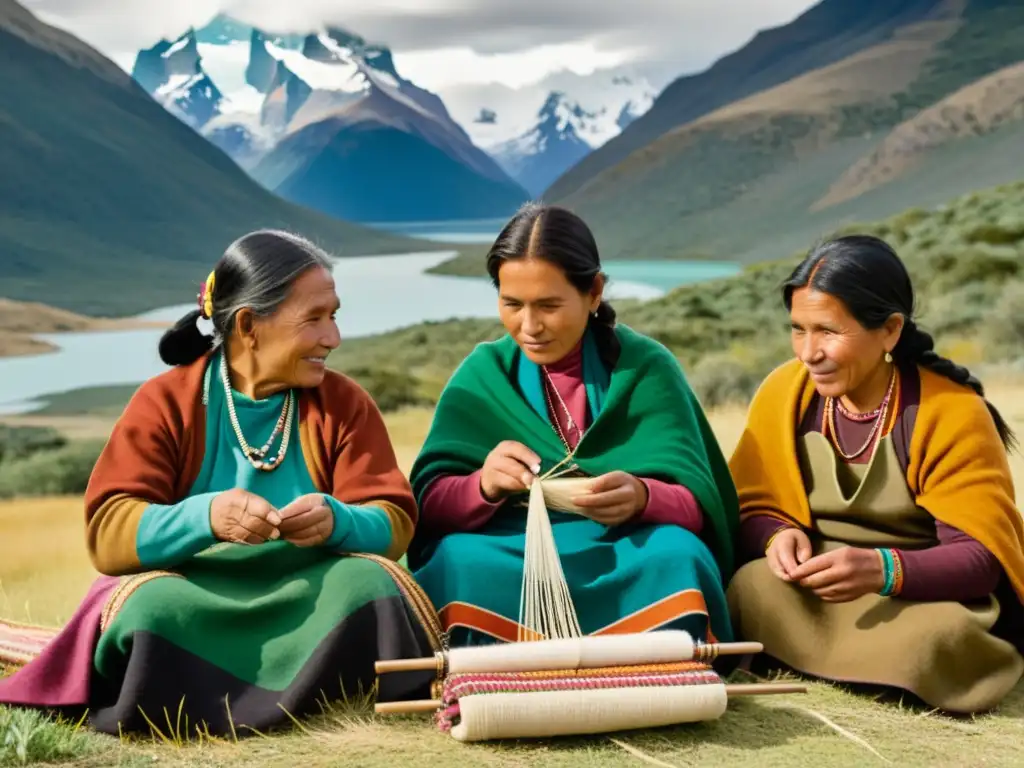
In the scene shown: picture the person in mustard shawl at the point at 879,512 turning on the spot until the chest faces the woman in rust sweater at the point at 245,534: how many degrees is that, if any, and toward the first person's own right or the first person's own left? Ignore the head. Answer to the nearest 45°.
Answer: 0° — they already face them

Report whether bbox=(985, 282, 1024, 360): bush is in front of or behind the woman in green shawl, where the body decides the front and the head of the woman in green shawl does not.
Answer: behind

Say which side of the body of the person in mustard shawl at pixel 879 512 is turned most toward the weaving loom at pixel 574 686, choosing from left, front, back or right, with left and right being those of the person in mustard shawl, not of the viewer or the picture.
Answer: front

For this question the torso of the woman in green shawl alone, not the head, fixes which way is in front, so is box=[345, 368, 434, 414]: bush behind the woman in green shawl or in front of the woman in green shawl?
behind

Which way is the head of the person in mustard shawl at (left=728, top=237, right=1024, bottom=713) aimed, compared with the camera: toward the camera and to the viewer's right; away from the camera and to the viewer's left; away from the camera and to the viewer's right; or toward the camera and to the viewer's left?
toward the camera and to the viewer's left

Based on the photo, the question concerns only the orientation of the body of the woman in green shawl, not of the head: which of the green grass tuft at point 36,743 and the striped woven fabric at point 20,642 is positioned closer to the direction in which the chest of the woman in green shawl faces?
the green grass tuft

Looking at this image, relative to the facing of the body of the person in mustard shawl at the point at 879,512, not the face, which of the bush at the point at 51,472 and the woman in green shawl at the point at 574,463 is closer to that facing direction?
the woman in green shawl

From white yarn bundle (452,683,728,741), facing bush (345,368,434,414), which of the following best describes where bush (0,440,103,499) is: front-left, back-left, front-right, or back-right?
front-left

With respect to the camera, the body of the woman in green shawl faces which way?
toward the camera

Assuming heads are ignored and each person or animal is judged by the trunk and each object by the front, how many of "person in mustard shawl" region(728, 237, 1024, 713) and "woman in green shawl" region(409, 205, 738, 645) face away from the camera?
0

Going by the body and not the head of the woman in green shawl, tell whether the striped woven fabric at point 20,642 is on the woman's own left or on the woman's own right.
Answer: on the woman's own right

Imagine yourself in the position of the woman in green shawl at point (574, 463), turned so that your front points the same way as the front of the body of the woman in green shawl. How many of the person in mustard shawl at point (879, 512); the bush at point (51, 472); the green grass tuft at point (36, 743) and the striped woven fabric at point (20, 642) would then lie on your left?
1

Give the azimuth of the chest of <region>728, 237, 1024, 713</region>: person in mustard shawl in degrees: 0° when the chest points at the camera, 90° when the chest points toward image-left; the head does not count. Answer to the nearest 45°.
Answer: approximately 45°

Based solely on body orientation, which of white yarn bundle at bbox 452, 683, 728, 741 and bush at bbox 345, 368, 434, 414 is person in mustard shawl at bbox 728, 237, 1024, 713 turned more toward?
the white yarn bundle

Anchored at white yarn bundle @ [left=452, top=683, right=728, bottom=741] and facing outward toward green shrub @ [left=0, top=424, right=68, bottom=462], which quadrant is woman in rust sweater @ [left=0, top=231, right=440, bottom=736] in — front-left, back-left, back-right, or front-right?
front-left

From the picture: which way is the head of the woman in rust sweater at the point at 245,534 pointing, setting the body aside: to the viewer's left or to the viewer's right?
to the viewer's right
